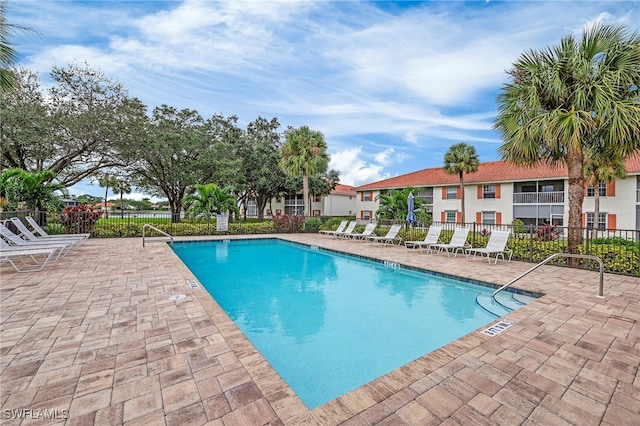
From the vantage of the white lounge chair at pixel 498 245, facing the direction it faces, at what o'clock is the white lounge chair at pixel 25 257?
the white lounge chair at pixel 25 257 is roughly at 12 o'clock from the white lounge chair at pixel 498 245.

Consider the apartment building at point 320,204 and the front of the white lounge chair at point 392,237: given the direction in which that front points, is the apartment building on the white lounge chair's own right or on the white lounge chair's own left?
on the white lounge chair's own right

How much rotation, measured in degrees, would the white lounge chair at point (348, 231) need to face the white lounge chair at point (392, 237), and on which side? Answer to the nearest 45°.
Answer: approximately 90° to its left

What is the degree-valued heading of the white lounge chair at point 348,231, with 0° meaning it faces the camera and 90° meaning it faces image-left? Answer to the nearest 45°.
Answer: approximately 45°

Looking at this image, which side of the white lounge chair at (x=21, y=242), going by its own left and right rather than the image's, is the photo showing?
right

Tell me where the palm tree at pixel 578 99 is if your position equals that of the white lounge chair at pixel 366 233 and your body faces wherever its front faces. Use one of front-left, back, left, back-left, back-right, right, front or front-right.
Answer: left

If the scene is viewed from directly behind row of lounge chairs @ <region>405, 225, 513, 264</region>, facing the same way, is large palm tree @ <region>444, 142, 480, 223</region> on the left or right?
on its right

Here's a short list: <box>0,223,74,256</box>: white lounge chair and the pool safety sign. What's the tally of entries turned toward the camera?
1
